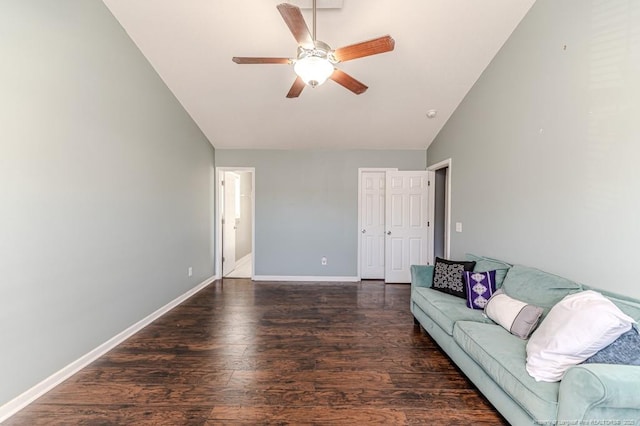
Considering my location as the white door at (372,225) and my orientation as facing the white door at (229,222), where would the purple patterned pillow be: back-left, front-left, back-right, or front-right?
back-left

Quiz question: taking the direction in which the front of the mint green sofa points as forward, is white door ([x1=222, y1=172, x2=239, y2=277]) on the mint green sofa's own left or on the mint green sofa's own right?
on the mint green sofa's own right

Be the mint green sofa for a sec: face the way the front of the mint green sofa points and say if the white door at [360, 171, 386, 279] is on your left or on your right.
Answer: on your right

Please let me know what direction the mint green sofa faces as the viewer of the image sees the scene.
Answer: facing the viewer and to the left of the viewer

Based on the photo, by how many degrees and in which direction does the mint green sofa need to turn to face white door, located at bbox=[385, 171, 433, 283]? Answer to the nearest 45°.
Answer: approximately 90° to its right
